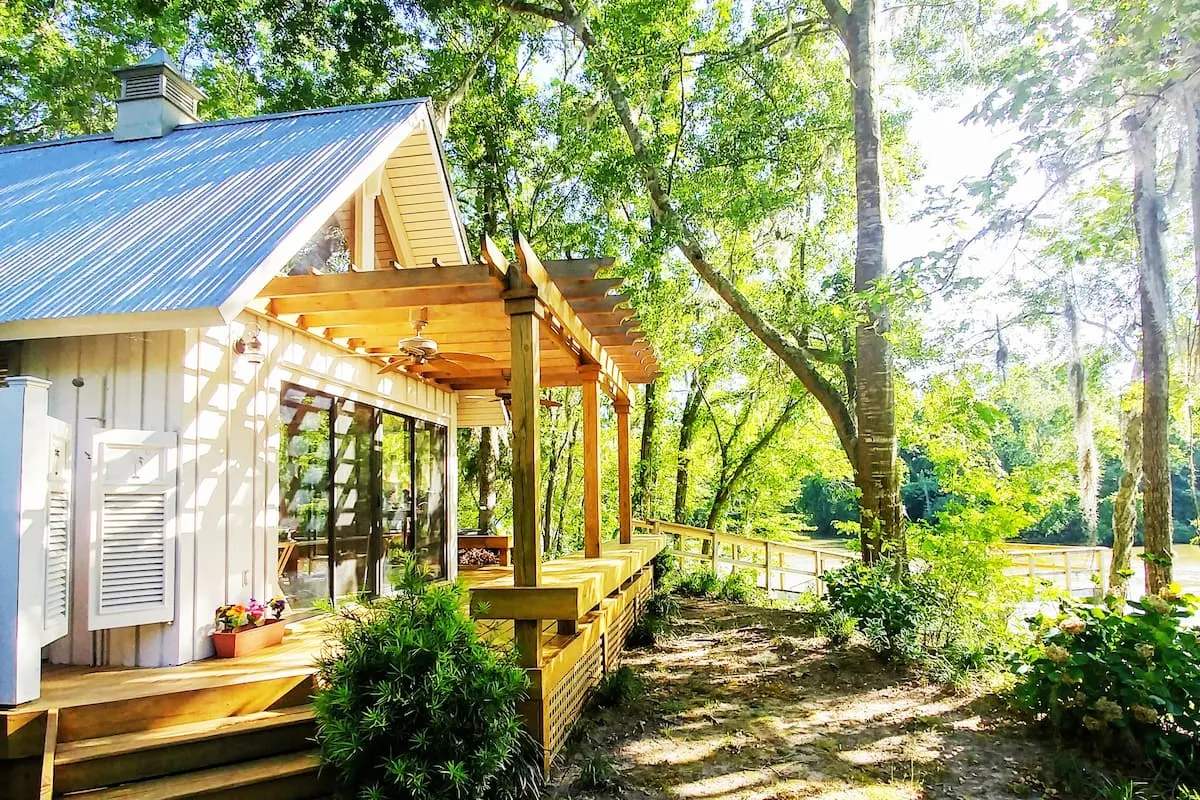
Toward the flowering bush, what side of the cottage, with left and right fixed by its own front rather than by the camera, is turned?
front

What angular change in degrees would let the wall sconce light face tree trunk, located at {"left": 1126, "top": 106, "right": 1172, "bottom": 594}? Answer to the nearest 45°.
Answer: approximately 45° to its left

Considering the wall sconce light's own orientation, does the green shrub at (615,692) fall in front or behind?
in front

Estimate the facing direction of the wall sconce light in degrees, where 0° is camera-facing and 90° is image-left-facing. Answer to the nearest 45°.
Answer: approximately 315°

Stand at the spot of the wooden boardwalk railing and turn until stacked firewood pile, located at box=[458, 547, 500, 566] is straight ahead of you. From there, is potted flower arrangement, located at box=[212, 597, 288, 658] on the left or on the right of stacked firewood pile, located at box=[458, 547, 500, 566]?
left

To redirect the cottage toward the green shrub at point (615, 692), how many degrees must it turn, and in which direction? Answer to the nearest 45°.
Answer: approximately 45° to its left

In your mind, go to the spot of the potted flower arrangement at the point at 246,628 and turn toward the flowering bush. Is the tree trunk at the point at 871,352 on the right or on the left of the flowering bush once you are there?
left
